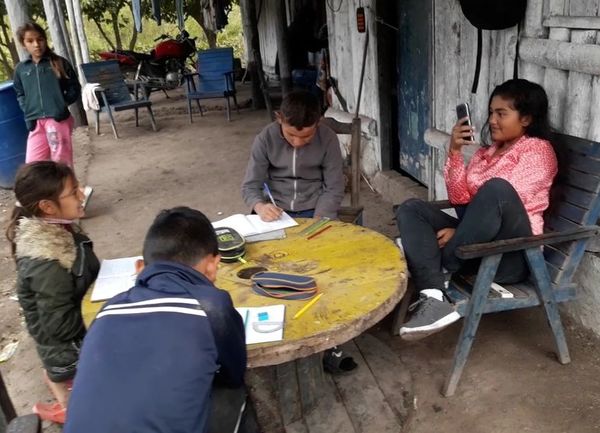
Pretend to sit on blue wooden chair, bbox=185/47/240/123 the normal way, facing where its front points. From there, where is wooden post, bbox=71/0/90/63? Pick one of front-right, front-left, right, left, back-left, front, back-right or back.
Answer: back-right

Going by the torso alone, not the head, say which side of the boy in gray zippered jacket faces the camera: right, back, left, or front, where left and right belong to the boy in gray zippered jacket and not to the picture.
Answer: front

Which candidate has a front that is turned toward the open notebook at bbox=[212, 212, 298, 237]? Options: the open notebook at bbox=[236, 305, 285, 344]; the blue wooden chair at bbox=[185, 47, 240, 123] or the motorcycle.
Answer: the blue wooden chair

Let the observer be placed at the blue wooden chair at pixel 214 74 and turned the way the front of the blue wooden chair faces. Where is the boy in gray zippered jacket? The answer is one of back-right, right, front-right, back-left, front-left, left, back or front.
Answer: front

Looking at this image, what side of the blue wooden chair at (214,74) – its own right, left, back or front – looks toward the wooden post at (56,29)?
right

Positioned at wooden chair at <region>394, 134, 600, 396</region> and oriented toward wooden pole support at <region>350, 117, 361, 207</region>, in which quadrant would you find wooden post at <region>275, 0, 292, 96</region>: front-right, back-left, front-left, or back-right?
front-right

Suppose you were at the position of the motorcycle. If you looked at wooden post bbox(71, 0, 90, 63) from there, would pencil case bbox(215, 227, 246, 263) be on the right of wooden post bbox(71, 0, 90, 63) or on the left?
left

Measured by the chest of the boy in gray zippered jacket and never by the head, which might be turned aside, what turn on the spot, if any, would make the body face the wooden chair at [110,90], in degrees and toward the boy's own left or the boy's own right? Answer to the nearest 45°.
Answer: approximately 135° to the boy's own right

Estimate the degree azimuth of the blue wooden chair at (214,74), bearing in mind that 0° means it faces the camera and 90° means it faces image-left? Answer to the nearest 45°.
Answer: approximately 0°
